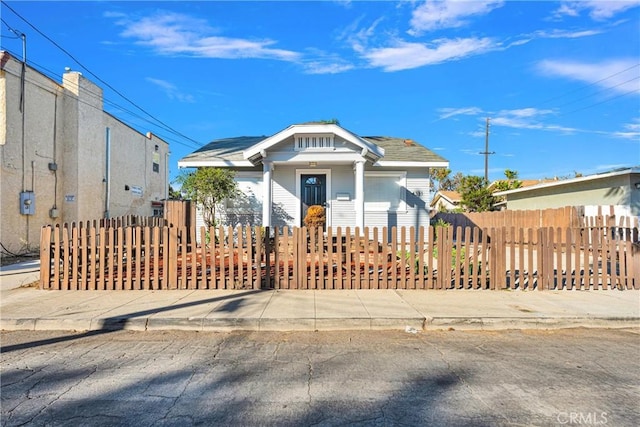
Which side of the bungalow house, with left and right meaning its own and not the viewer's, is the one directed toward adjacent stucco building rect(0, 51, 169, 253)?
right

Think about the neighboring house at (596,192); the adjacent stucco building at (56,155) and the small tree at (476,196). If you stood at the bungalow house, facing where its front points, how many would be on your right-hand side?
1

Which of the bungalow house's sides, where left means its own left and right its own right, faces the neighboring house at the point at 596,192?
left

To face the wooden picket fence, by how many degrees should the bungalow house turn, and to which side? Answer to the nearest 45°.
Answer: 0° — it already faces it

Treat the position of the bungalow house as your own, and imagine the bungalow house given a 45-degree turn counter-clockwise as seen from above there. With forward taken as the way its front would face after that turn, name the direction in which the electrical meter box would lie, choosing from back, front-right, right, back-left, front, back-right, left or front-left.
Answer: back-right

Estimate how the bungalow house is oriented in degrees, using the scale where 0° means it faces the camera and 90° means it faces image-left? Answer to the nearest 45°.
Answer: approximately 0°

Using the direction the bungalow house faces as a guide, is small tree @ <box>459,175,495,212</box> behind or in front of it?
behind

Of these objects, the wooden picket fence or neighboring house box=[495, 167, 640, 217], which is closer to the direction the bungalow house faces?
the wooden picket fence
